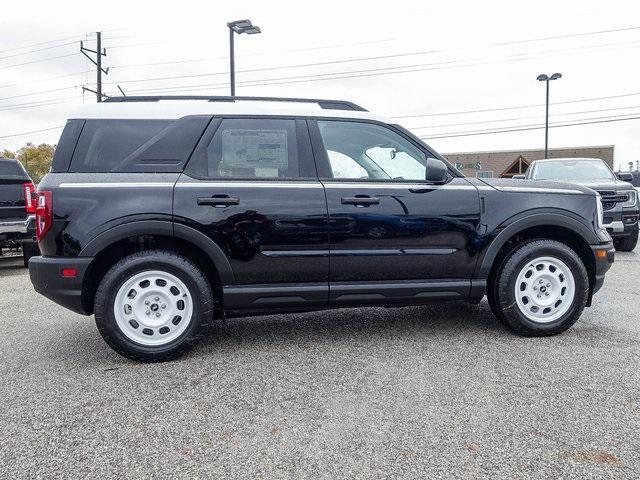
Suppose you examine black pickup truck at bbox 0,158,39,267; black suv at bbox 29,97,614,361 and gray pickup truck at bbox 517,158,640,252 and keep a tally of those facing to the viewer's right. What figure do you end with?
1

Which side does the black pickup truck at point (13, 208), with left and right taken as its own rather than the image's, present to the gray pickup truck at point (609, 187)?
right

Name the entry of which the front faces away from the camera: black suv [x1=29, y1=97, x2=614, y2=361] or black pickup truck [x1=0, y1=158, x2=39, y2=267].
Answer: the black pickup truck

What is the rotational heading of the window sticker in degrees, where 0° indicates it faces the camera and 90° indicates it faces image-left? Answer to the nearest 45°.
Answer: approximately 0°

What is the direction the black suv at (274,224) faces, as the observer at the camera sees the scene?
facing to the right of the viewer

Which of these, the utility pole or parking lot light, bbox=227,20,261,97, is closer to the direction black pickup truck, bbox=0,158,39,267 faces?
the utility pole

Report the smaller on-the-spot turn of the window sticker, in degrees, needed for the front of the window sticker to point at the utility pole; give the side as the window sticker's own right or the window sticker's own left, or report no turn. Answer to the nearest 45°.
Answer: approximately 180°

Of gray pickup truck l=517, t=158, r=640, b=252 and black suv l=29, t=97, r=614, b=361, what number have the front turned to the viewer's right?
1

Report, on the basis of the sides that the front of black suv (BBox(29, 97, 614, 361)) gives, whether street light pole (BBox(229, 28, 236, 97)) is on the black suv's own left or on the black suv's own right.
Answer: on the black suv's own left

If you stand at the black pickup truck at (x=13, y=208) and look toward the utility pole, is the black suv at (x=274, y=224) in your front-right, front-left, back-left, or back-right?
back-right

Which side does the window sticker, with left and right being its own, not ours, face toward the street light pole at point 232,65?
back

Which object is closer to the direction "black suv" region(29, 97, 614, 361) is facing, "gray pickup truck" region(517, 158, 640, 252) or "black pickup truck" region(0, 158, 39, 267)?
the gray pickup truck

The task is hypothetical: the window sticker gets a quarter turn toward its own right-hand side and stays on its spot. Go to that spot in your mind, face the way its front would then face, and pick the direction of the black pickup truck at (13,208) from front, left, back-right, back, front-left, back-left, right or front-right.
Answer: front-right

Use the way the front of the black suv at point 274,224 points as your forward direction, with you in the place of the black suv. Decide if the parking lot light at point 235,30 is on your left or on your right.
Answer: on your left

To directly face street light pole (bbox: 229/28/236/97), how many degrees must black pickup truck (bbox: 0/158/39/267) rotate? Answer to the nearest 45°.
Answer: approximately 45° to its right
